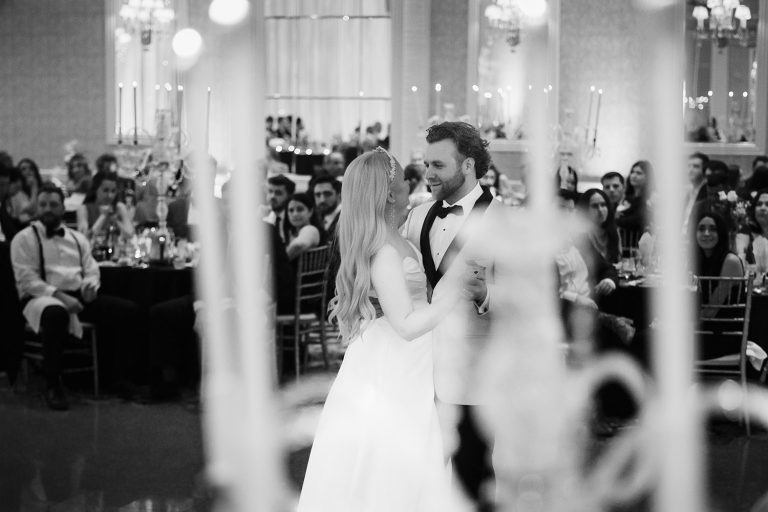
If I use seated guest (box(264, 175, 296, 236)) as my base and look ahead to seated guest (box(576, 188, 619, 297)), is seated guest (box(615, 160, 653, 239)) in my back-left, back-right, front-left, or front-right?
front-left

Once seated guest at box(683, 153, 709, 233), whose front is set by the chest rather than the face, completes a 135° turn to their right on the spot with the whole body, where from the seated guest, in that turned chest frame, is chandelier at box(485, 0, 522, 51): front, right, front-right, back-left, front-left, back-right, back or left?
front-left

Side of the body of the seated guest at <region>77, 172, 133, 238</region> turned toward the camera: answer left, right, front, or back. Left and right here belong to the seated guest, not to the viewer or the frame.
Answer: front

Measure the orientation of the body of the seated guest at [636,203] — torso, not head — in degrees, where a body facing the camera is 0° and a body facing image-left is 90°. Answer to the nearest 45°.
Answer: approximately 45°

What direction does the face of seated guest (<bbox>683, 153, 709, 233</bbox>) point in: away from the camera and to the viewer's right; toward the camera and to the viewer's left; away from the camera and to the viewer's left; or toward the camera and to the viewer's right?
toward the camera and to the viewer's left

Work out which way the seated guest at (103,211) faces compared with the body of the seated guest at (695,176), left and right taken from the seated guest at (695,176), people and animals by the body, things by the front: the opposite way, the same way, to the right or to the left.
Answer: to the left

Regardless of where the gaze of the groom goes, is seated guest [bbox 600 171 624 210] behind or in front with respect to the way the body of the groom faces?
behind

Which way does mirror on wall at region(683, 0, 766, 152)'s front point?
toward the camera
